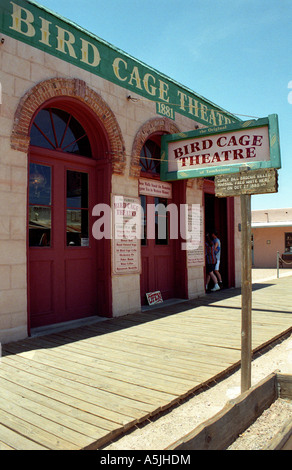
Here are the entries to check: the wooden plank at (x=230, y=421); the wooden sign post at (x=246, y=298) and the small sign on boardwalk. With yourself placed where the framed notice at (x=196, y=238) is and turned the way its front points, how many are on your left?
0

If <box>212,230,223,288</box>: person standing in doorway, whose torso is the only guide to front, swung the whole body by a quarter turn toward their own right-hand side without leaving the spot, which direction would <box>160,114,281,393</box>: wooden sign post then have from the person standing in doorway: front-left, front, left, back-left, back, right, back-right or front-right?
back

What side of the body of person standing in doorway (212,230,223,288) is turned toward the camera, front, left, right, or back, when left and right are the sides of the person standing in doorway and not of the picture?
left

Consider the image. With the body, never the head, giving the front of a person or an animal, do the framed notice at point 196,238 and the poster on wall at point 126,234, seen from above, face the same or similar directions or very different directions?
same or similar directions

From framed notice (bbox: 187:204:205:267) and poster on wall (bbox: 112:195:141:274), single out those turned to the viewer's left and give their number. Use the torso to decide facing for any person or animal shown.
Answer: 0

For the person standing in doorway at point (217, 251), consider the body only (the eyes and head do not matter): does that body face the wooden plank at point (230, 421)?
no

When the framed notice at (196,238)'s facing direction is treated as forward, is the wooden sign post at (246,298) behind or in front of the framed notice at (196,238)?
in front

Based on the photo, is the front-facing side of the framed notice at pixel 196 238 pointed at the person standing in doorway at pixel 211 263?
no

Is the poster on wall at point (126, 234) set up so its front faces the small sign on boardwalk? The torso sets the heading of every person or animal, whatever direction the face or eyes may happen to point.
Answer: no

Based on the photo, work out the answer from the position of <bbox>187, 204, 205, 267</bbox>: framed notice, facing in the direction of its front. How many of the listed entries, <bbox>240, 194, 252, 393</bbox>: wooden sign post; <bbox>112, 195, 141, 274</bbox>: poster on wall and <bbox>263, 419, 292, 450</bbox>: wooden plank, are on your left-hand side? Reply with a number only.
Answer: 0

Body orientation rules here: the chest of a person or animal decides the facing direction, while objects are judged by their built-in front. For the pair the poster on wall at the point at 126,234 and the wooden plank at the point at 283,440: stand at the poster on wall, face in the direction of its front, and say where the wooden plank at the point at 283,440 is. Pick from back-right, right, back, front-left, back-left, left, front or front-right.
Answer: front-right

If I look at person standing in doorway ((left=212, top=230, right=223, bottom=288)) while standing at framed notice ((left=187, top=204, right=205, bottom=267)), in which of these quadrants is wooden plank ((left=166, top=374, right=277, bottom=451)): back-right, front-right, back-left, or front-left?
back-right

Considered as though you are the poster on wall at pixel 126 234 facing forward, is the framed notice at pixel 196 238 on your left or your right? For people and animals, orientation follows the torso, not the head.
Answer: on your left

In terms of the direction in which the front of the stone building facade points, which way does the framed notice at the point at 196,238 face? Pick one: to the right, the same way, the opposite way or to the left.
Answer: the same way

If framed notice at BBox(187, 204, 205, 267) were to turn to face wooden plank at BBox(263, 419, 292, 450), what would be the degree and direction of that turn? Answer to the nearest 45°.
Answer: approximately 45° to its right
